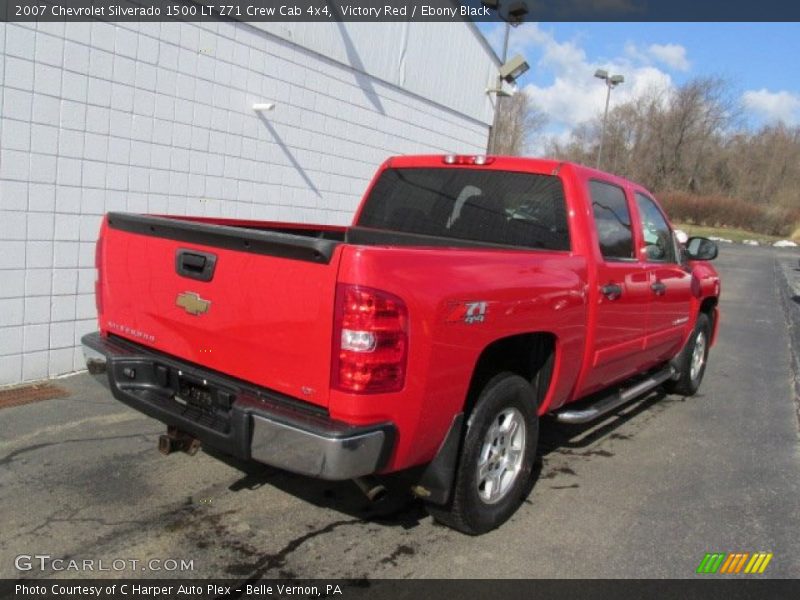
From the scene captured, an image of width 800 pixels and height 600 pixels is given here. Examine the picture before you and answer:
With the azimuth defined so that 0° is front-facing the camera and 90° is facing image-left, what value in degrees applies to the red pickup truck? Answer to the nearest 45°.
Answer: approximately 225°

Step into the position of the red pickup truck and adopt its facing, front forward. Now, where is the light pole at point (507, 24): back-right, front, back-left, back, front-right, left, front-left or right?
front-left
